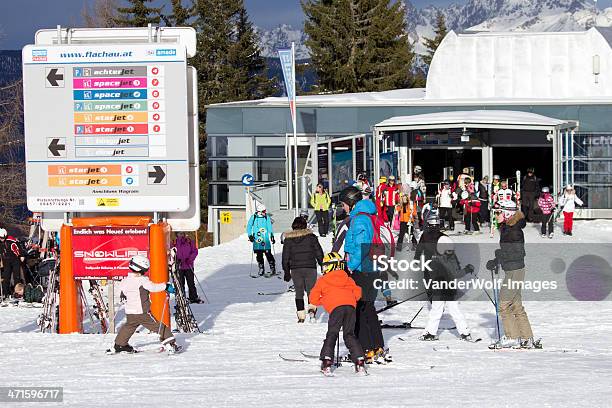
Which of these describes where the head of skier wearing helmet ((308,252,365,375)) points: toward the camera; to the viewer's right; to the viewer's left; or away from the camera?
away from the camera

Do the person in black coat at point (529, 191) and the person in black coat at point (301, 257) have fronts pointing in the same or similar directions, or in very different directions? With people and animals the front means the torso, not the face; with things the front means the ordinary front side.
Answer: very different directions

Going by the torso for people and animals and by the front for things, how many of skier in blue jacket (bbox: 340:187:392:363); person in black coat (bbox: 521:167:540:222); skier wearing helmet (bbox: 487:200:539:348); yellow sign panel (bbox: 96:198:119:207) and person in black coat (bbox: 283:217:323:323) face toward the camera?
2

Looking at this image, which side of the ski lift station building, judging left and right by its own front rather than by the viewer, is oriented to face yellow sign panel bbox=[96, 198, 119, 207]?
front

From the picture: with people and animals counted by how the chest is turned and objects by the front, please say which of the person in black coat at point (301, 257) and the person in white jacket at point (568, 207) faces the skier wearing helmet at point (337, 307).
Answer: the person in white jacket

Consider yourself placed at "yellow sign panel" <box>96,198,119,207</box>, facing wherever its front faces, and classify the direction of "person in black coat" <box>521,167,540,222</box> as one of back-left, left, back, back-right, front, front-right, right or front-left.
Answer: back-left

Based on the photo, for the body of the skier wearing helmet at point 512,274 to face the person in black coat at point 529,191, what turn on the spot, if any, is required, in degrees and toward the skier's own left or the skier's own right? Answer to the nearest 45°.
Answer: approximately 90° to the skier's own right

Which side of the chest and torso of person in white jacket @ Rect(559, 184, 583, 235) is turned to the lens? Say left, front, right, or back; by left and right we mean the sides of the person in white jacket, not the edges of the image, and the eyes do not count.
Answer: front
